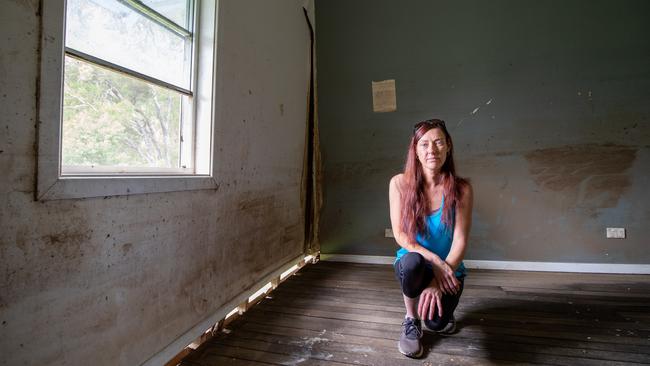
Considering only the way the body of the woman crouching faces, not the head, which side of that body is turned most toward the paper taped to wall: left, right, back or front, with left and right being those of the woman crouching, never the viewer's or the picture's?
back

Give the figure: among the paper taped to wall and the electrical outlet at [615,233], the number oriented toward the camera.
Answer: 2

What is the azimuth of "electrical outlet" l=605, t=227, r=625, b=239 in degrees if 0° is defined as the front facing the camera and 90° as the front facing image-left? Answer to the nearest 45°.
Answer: approximately 0°

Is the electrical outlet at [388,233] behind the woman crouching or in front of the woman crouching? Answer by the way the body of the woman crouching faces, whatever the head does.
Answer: behind

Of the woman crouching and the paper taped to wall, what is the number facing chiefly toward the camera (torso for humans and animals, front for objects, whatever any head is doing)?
2

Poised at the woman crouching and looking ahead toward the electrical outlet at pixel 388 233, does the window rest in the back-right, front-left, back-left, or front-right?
back-left

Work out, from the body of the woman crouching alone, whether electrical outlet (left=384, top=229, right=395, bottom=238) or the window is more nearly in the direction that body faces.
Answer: the window

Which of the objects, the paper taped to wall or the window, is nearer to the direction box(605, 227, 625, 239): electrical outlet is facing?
the window

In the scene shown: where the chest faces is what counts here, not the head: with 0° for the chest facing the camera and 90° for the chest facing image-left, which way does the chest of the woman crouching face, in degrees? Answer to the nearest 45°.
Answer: approximately 0°

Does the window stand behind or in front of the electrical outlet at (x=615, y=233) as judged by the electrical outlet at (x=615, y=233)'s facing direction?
in front
